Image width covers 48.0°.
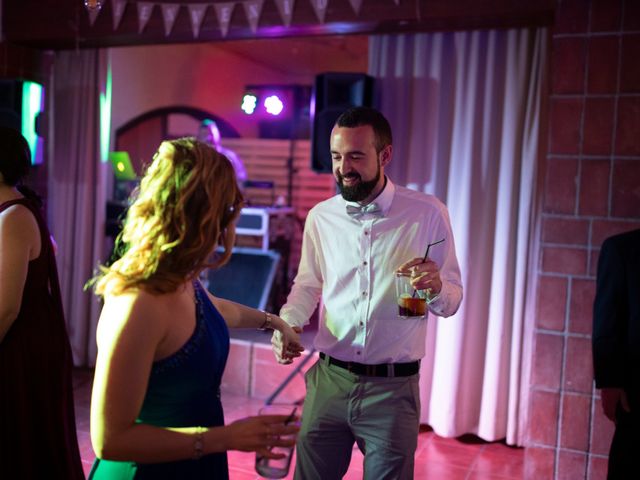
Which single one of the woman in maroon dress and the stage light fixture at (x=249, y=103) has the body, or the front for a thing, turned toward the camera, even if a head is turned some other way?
the stage light fixture

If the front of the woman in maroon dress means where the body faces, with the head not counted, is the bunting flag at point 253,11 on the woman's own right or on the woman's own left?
on the woman's own right

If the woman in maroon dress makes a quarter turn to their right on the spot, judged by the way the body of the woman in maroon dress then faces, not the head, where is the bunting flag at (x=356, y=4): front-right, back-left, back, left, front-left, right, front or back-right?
front

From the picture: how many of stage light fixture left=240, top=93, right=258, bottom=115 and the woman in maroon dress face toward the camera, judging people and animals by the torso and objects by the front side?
1

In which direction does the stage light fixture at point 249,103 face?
toward the camera

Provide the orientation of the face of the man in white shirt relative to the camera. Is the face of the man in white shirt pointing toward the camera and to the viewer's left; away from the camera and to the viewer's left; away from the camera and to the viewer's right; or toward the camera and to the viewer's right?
toward the camera and to the viewer's left

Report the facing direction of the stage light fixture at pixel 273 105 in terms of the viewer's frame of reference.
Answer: facing the viewer

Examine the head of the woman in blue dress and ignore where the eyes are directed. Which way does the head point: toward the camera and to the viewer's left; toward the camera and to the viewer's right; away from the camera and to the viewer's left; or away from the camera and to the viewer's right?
away from the camera and to the viewer's right
